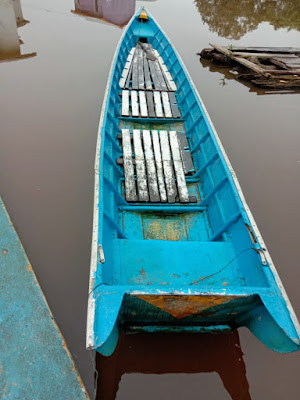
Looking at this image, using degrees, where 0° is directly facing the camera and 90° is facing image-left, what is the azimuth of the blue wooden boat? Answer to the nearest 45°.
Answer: approximately 180°

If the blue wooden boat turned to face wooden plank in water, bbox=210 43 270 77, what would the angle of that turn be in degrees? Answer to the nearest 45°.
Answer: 0° — it already faces it

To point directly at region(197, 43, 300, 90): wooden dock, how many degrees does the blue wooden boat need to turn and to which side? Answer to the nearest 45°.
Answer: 0° — it already faces it
